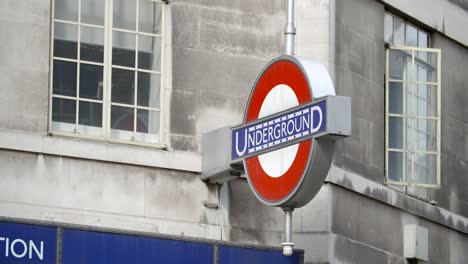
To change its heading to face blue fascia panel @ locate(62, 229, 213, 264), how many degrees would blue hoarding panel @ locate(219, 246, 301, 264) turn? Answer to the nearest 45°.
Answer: approximately 90° to its right

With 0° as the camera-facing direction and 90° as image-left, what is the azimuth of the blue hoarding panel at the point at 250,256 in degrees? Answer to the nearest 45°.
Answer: approximately 315°

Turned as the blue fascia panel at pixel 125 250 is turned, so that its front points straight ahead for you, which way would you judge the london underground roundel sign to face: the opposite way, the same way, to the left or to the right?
to the right

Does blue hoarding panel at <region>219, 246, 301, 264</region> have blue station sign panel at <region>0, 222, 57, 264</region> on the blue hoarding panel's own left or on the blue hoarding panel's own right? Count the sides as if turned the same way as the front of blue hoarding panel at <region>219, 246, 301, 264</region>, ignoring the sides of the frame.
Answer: on the blue hoarding panel's own right

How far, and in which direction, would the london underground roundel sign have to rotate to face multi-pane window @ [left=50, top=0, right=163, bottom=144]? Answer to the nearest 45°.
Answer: approximately 45° to its right

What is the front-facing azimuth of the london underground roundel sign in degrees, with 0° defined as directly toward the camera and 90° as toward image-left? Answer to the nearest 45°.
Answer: approximately 45°

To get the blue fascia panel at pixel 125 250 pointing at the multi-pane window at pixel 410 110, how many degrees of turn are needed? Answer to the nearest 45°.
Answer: approximately 90° to its left

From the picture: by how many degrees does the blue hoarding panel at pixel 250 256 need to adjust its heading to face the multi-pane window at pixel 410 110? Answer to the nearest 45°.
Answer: approximately 90° to its left

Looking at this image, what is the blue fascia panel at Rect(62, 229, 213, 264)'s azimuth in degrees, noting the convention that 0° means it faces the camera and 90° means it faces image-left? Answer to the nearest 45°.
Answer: approximately 315°

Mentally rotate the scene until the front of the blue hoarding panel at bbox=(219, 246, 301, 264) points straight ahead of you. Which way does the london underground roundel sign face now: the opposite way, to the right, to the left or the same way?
to the right
